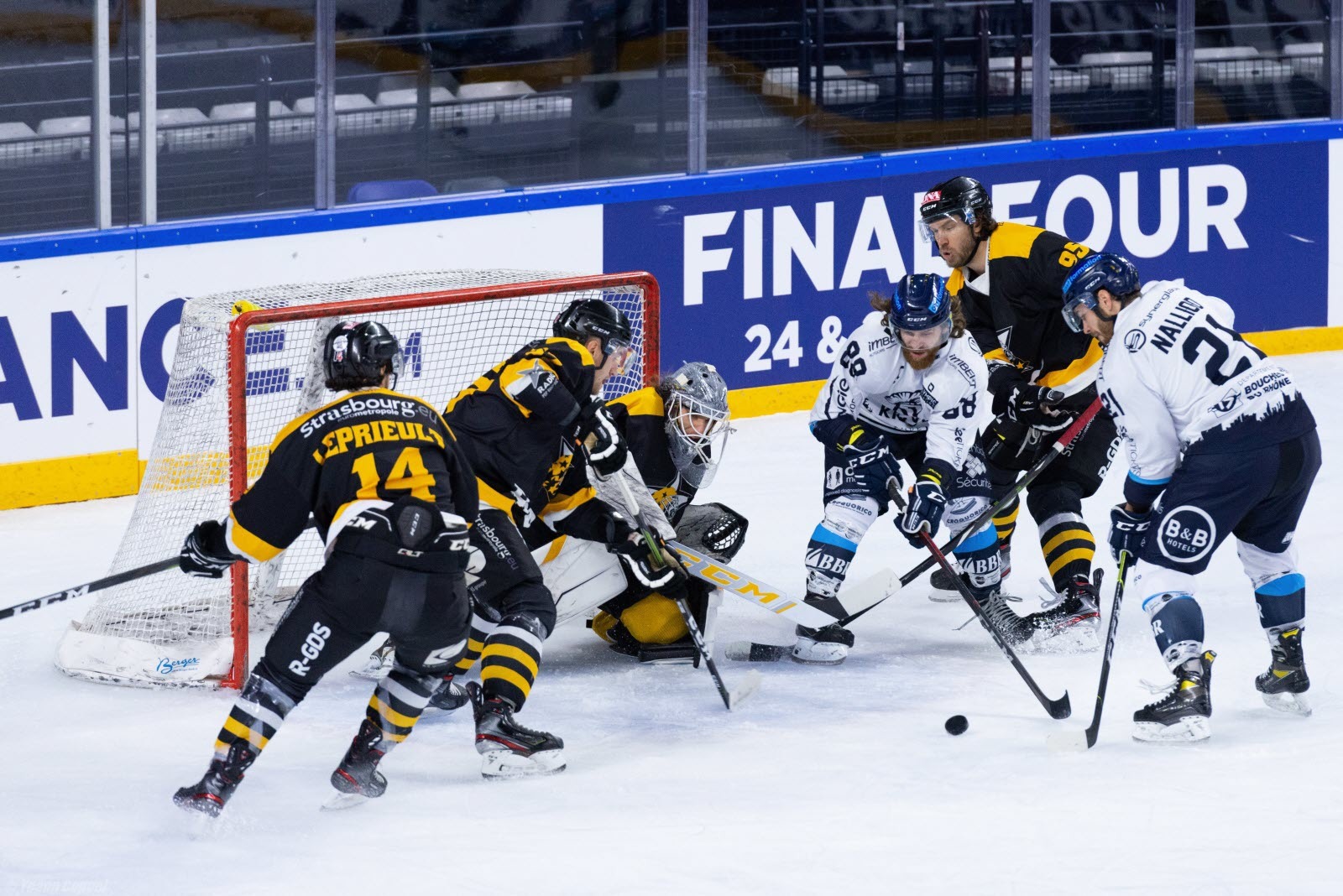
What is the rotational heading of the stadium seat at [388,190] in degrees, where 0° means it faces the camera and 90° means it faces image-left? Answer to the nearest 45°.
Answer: approximately 0°

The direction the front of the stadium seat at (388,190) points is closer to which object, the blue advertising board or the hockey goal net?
the hockey goal net

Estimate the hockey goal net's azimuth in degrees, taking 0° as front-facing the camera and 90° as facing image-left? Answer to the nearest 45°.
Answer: approximately 315°

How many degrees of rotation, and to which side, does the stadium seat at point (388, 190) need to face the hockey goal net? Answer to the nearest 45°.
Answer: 0° — it already faces it
